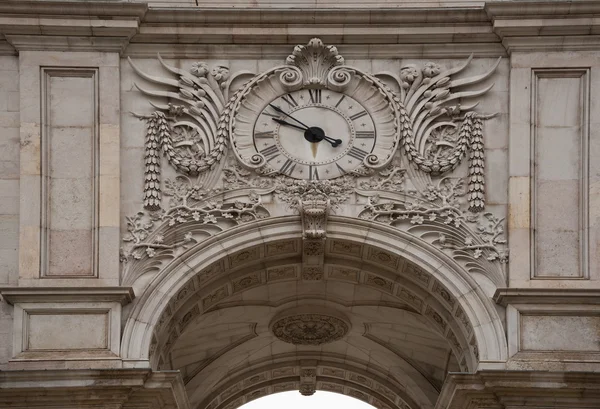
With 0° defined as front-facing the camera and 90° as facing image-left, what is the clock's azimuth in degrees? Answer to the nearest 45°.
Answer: approximately 0°
